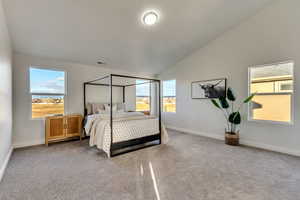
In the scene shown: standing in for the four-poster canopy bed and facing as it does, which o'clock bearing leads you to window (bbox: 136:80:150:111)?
The window is roughly at 8 o'clock from the four-poster canopy bed.

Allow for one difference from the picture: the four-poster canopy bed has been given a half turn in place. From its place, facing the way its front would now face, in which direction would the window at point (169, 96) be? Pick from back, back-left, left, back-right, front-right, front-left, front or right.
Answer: right

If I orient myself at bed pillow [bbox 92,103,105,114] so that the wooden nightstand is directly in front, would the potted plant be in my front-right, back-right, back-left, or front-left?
back-left

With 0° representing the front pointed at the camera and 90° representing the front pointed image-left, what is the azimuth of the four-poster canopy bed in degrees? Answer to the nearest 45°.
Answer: approximately 315°

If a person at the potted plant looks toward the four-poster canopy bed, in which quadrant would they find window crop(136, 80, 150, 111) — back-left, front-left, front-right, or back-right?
front-right

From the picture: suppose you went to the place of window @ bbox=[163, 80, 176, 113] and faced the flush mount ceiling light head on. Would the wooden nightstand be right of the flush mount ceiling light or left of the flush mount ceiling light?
right

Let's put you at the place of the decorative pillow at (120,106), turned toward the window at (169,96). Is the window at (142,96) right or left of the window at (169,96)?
left

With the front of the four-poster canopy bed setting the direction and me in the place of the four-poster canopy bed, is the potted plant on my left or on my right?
on my left
